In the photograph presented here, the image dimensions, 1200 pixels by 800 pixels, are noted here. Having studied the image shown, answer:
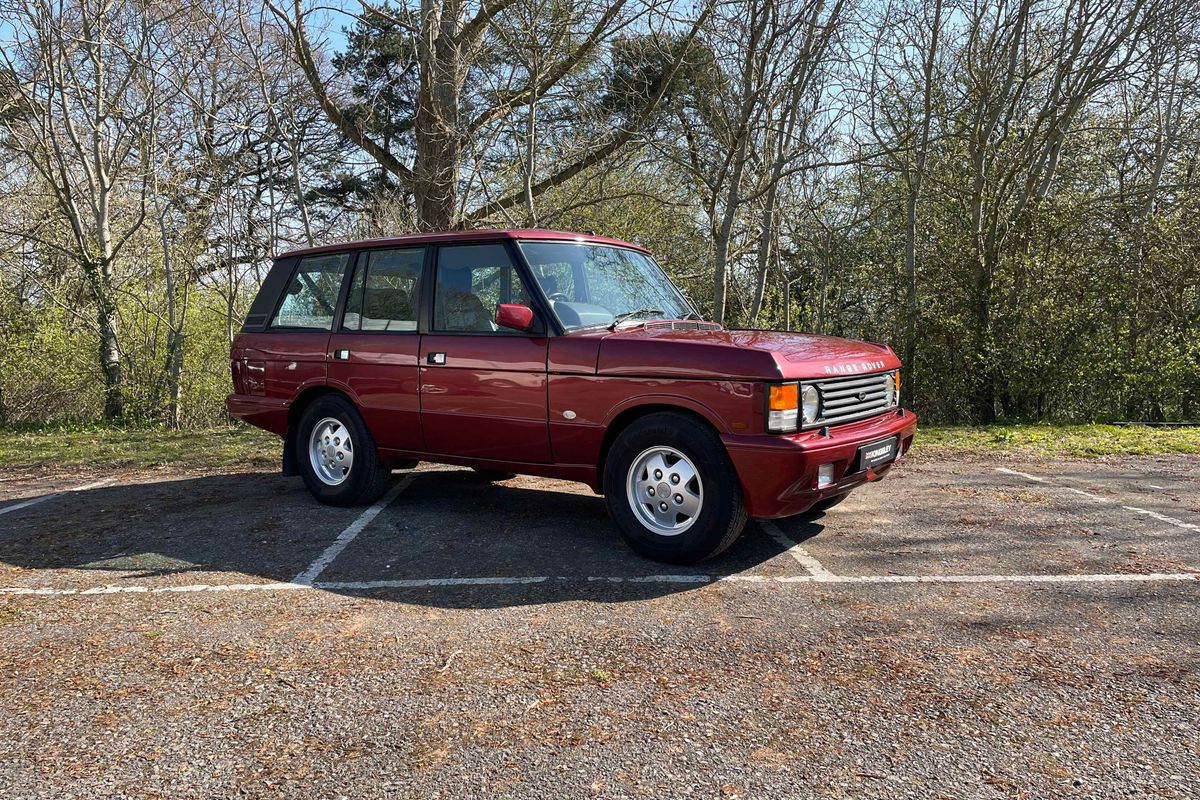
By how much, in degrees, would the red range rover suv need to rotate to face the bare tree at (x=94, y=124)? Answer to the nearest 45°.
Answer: approximately 180°

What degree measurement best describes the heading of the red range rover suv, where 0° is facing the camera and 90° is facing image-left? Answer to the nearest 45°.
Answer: approximately 315°

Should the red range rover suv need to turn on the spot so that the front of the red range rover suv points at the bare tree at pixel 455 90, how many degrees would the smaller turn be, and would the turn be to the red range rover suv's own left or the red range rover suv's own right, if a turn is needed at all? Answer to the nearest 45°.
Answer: approximately 135° to the red range rover suv's own left
